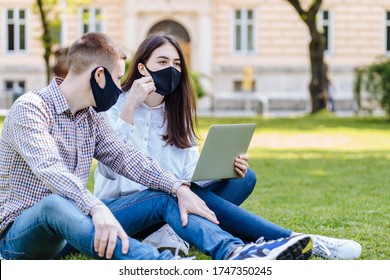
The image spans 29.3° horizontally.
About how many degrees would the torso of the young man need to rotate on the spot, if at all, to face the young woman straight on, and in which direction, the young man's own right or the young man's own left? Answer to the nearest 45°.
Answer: approximately 90° to the young man's own left

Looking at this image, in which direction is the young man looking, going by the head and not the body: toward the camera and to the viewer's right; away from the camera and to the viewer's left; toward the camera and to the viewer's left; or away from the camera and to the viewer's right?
away from the camera and to the viewer's right

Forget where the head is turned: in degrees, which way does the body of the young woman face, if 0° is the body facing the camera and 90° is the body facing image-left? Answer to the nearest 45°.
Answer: approximately 315°

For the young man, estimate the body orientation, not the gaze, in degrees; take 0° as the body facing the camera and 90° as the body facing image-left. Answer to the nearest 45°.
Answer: approximately 315°
